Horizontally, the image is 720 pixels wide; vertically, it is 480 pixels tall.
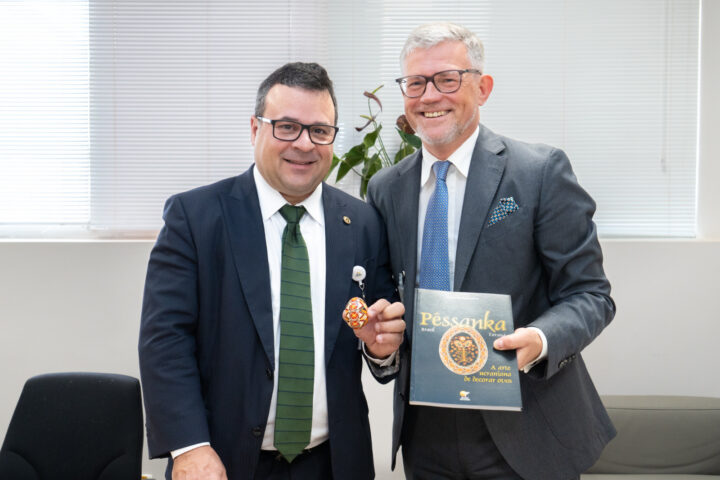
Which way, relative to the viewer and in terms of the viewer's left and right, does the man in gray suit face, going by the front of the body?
facing the viewer and to the left of the viewer
